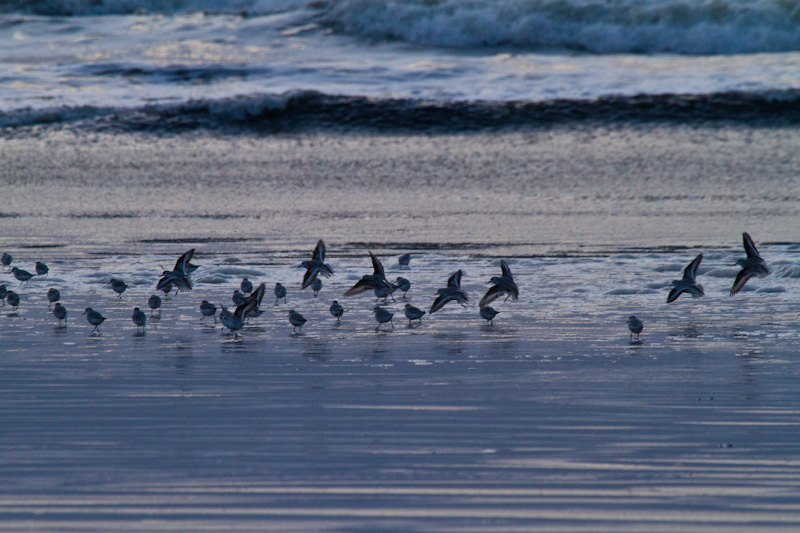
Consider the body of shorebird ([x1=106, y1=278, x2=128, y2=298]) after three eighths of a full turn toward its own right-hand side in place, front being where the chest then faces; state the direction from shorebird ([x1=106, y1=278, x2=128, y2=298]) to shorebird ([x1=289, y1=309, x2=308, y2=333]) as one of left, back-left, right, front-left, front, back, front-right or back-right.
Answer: right

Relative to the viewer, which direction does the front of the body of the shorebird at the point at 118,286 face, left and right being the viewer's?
facing to the left of the viewer

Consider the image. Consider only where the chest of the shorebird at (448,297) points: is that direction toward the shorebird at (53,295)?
yes

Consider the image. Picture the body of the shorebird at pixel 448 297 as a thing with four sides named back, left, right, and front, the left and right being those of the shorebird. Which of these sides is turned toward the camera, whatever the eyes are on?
left

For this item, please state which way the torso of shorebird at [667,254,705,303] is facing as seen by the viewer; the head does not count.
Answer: to the viewer's left

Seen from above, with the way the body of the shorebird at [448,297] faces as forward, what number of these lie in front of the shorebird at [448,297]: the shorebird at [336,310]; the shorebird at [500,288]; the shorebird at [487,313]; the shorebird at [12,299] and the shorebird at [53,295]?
3
